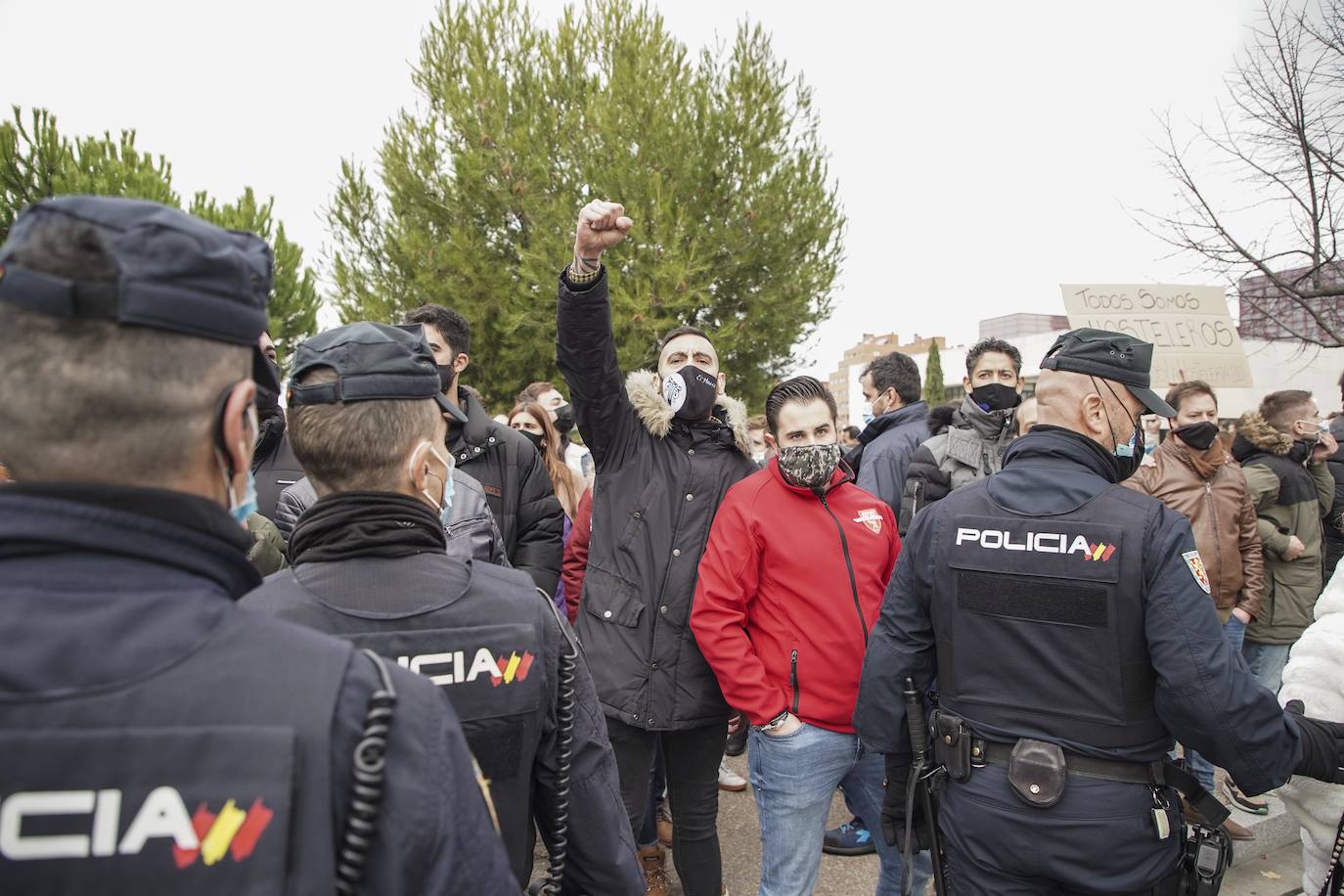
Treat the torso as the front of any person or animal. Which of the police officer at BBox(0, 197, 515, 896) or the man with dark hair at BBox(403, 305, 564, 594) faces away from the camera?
the police officer

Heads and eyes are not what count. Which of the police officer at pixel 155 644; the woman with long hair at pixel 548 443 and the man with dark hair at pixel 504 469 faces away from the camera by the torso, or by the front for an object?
the police officer

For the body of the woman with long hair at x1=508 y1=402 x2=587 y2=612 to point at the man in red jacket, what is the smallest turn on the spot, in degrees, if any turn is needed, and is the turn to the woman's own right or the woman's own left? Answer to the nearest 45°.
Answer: approximately 45° to the woman's own left

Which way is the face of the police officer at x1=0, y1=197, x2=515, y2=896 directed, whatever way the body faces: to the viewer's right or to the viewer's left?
to the viewer's right

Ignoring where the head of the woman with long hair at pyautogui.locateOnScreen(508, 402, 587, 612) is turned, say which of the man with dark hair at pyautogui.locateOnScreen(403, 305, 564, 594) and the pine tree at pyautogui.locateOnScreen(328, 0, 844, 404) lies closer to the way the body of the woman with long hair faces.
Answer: the man with dark hair

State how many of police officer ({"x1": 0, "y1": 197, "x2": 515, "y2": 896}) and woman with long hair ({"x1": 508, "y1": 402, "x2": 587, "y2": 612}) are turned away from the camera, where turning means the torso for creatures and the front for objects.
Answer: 1

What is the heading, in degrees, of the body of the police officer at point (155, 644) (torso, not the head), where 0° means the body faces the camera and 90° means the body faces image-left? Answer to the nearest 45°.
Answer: approximately 180°

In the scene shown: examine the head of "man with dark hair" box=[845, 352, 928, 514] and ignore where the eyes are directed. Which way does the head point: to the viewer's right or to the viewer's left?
to the viewer's left

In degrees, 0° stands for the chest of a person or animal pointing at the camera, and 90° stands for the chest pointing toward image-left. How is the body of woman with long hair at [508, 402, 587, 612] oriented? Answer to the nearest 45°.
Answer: approximately 45°

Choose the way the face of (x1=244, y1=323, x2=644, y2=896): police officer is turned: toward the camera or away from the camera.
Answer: away from the camera

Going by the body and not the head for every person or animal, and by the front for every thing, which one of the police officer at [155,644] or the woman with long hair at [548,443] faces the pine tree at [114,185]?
the police officer

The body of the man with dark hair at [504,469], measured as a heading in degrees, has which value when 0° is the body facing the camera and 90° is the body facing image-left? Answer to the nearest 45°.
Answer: approximately 45°
